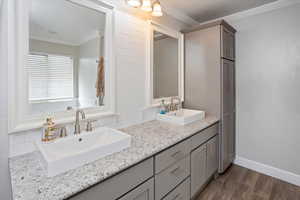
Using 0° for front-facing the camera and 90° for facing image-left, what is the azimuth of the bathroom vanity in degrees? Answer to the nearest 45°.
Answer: approximately 315°

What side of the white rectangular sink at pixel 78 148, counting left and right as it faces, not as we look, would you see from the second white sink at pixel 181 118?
left

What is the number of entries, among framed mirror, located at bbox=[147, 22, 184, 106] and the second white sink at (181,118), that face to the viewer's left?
0

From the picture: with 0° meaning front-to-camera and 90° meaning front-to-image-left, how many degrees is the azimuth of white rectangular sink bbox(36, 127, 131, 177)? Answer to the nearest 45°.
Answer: approximately 315°

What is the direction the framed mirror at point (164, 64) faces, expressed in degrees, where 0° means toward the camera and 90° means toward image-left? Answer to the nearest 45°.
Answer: approximately 315°

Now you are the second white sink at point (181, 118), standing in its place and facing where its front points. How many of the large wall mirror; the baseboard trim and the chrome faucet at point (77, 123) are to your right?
2

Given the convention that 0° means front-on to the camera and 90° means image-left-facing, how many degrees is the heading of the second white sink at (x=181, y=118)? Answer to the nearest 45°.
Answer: approximately 315°
